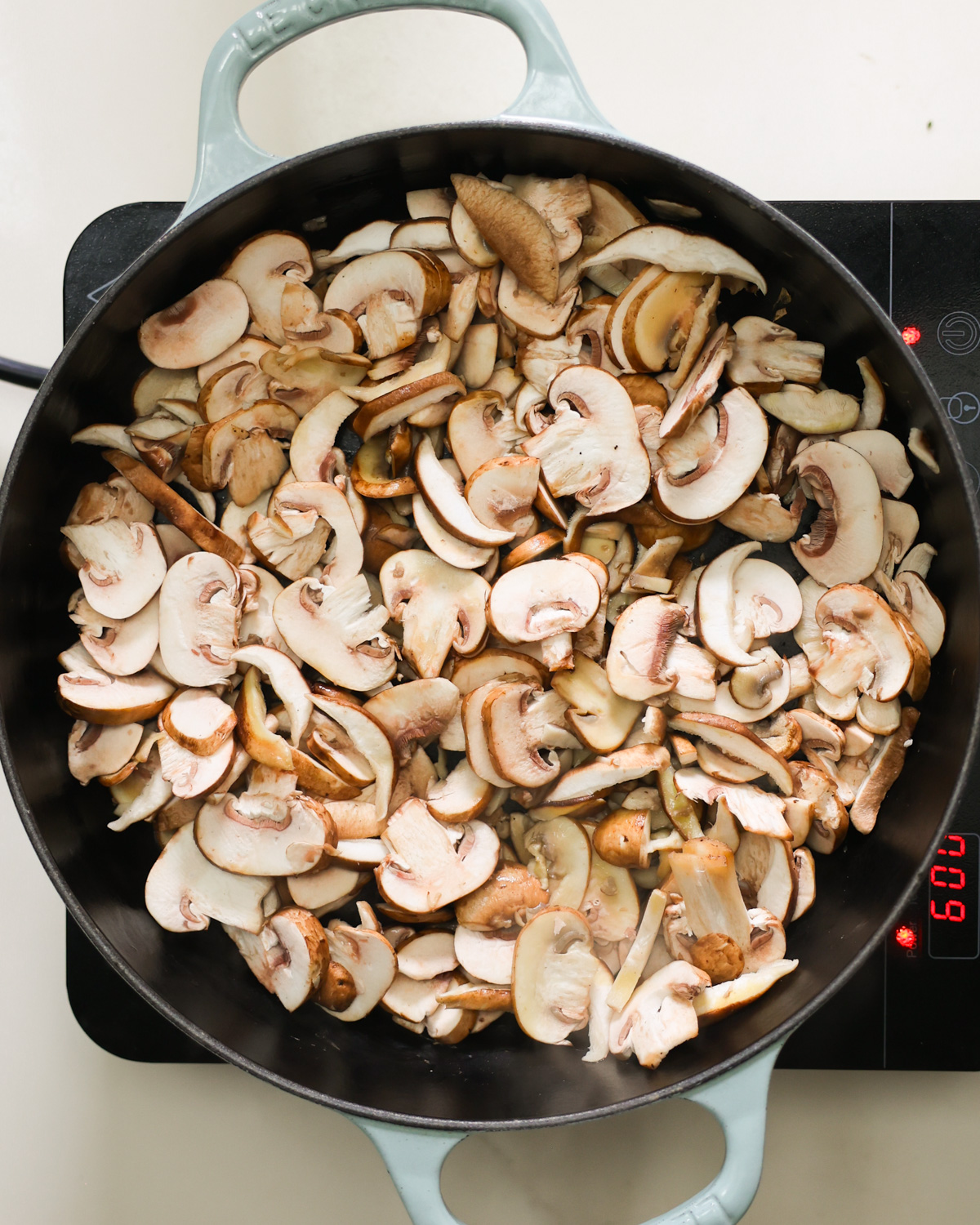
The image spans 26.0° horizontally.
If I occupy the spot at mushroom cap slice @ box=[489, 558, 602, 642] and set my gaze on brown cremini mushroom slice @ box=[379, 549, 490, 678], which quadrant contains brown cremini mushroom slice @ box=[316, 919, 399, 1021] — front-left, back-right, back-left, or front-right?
front-left

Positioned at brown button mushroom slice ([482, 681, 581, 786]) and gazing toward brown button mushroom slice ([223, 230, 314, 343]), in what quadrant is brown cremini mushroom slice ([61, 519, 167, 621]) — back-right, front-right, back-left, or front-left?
front-left

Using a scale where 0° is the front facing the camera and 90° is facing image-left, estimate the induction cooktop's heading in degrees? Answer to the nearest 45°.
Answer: approximately 270°

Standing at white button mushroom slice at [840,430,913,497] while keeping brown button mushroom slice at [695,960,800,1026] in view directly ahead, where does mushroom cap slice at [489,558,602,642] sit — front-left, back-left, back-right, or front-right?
front-right

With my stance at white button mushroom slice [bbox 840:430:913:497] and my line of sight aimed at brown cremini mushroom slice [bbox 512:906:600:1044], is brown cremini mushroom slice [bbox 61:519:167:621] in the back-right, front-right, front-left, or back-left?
front-right
